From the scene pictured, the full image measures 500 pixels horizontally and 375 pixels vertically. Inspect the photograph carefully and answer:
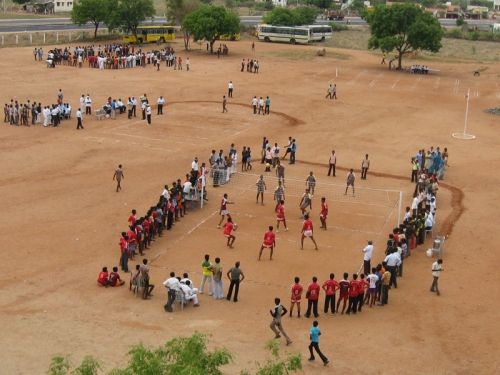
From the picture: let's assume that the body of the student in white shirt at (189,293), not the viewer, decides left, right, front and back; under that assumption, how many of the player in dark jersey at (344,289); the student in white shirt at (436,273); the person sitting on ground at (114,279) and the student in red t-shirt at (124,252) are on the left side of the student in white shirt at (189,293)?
2

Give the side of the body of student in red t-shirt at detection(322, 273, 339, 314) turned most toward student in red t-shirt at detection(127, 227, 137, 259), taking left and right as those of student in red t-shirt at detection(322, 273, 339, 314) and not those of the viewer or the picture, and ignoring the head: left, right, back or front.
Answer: left

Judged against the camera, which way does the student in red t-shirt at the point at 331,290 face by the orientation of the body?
away from the camera

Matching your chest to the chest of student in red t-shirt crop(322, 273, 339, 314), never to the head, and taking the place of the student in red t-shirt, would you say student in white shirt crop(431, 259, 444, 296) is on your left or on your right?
on your right

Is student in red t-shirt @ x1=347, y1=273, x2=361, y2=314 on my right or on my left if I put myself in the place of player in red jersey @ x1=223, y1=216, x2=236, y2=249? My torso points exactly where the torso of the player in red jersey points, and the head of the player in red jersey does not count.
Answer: on my right

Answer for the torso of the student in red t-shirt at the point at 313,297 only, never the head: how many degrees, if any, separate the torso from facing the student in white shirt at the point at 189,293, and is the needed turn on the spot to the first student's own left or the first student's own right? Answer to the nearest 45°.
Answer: approximately 90° to the first student's own left

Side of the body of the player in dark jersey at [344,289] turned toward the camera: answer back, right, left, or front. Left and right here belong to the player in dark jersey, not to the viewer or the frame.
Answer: back

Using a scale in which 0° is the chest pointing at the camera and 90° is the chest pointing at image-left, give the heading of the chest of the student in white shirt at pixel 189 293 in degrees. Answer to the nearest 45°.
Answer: approximately 225°

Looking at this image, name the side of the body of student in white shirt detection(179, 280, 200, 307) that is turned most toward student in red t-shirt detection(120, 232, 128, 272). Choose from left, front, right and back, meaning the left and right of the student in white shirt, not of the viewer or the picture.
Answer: left

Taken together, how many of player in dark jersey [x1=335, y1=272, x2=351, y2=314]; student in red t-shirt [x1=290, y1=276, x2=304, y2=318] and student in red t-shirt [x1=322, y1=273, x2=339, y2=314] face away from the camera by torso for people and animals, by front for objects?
3

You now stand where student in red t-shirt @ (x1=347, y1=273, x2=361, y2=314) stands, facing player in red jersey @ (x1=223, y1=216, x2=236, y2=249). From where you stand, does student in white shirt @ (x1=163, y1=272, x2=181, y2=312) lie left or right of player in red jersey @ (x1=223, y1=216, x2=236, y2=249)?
left

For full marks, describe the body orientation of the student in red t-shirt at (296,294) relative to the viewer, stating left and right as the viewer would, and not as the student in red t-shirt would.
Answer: facing away from the viewer

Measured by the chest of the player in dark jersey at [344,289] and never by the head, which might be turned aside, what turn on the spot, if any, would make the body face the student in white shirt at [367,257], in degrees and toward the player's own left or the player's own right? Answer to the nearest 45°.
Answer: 0° — they already face them

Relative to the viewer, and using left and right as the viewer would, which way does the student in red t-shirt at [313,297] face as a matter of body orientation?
facing away from the viewer

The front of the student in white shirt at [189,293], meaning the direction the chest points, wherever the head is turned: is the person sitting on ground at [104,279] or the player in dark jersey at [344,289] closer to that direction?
the player in dark jersey
